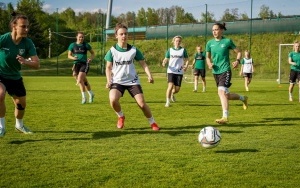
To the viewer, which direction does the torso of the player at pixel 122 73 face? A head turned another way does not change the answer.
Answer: toward the camera

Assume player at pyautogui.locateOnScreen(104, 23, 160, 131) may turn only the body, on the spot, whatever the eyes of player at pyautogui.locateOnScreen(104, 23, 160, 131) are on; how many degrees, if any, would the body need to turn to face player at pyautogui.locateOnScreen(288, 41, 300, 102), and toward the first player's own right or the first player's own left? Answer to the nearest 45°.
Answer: approximately 135° to the first player's own left

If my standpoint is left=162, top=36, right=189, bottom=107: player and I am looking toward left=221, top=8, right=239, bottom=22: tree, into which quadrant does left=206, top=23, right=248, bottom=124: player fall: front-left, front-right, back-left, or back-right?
back-right

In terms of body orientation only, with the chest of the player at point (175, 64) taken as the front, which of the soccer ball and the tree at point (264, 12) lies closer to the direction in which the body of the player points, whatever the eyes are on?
the soccer ball

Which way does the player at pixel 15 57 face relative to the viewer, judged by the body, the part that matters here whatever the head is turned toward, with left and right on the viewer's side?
facing the viewer and to the right of the viewer

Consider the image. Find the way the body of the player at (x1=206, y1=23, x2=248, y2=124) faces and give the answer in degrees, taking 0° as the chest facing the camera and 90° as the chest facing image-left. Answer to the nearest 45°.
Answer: approximately 45°

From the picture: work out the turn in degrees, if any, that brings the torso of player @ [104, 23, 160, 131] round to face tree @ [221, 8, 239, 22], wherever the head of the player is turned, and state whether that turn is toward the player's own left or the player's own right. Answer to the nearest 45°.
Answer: approximately 180°

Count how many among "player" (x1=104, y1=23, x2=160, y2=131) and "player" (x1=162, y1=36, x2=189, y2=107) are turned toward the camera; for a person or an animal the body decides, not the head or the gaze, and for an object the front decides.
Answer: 2

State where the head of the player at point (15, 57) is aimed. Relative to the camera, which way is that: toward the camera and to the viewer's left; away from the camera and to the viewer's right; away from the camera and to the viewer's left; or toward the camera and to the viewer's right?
toward the camera and to the viewer's right

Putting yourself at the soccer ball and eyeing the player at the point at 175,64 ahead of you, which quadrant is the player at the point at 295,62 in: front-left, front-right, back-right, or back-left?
front-right

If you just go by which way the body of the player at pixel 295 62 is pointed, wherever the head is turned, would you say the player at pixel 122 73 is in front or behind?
in front
